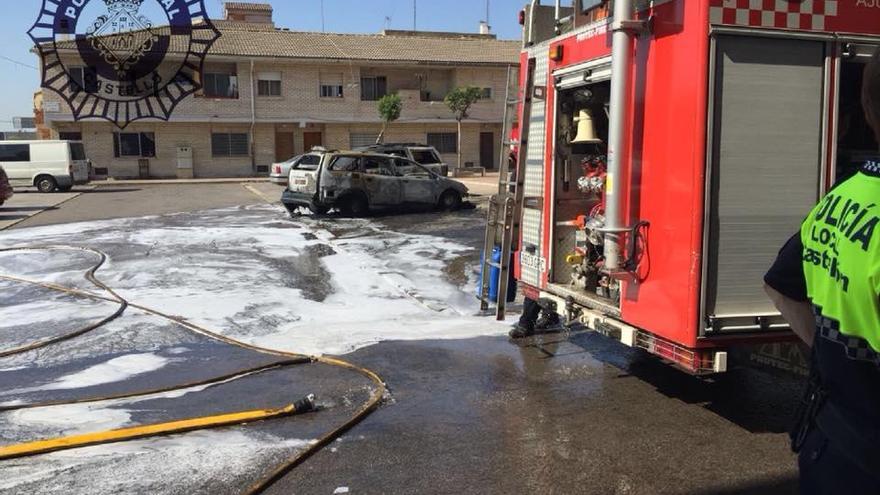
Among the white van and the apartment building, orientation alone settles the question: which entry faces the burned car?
the apartment building

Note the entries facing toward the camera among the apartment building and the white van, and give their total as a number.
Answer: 1

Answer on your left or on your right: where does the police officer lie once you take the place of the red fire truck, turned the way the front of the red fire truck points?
on your right

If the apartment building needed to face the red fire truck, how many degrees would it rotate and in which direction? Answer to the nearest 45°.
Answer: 0° — it already faces it
